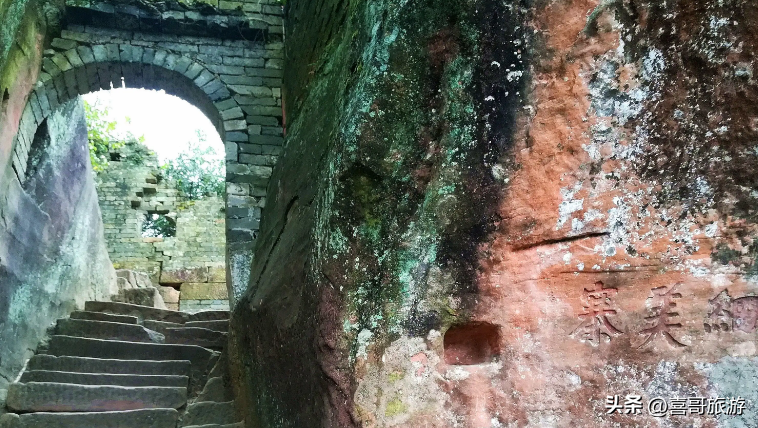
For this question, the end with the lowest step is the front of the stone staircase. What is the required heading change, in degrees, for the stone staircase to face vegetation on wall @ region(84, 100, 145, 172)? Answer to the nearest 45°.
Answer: approximately 180°

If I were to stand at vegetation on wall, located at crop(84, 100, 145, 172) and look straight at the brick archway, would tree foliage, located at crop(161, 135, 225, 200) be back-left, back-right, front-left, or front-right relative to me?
back-left

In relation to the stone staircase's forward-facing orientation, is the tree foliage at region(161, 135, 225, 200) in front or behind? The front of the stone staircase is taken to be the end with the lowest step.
behind

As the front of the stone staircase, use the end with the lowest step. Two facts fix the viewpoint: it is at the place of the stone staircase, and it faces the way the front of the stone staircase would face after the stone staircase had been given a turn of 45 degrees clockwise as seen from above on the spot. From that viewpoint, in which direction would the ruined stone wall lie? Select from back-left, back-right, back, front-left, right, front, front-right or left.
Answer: back-right

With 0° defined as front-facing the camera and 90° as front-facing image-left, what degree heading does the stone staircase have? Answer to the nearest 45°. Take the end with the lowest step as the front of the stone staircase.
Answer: approximately 0°
